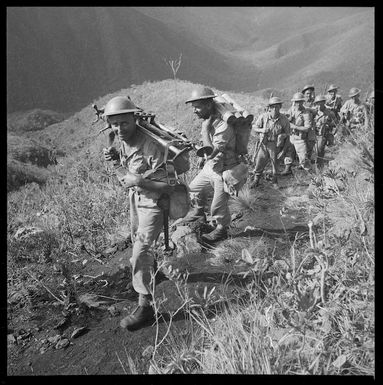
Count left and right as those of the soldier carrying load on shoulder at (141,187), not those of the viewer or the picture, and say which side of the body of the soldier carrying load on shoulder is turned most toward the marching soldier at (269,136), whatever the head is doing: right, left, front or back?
back

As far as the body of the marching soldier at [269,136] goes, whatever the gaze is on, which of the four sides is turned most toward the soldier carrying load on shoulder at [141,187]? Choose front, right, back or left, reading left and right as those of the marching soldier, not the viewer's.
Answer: front

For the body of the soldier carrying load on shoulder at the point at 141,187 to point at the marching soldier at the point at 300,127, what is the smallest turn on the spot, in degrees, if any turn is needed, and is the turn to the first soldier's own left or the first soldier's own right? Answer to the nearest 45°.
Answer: approximately 180°

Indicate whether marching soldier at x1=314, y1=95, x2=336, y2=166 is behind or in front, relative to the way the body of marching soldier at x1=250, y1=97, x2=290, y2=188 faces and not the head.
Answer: behind

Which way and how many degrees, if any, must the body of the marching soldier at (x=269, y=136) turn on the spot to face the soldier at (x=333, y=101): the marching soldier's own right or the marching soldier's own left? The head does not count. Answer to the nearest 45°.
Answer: approximately 135° to the marching soldier's own left

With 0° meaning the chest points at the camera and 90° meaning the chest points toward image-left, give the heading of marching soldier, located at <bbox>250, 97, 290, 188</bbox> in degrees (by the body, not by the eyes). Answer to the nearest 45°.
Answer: approximately 0°

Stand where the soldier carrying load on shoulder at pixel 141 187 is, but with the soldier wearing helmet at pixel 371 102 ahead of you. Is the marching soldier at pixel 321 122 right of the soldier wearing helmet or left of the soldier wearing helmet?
left

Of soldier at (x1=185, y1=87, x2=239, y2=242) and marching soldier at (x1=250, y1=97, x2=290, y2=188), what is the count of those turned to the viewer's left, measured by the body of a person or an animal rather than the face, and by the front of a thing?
1

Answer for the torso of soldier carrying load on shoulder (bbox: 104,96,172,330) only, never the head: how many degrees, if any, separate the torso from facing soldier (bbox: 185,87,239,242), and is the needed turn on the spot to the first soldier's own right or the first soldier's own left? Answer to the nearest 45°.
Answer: approximately 180°

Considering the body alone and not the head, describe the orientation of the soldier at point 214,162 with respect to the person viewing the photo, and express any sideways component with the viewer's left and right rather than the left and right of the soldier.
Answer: facing to the left of the viewer

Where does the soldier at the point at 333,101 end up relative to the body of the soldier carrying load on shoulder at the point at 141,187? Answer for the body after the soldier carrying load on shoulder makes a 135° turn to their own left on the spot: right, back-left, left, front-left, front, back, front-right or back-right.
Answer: front-left

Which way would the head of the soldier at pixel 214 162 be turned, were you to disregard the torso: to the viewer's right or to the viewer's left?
to the viewer's left
